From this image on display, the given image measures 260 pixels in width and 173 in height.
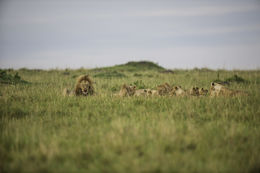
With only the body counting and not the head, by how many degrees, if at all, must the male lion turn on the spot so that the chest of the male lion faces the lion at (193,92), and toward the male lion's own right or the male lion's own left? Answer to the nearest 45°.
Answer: approximately 45° to the male lion's own left

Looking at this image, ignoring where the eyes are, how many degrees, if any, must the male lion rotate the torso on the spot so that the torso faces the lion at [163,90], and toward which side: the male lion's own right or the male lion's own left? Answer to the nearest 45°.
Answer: approximately 45° to the male lion's own left

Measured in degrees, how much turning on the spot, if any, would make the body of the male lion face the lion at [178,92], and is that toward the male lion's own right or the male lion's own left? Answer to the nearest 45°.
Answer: approximately 45° to the male lion's own left
